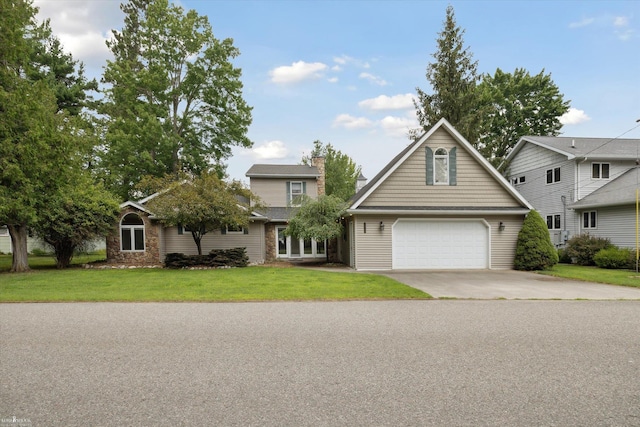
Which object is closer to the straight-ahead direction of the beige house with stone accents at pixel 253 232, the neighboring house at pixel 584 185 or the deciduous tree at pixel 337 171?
the neighboring house

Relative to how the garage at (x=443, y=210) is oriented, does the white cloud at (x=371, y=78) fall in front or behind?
behind

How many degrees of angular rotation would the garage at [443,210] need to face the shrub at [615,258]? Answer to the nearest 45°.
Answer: approximately 90° to its left

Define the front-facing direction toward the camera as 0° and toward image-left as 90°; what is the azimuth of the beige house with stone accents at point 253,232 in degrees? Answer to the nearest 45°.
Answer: approximately 0°

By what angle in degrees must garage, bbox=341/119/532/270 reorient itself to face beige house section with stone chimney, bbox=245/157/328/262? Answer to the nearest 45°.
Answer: approximately 135° to its right

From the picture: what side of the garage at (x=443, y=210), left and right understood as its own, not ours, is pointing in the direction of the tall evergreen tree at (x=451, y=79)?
back

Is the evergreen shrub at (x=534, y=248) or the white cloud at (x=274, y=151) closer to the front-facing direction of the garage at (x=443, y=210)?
the evergreen shrub

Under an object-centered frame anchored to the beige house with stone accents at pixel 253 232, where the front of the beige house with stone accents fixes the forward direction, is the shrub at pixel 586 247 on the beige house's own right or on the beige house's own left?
on the beige house's own left

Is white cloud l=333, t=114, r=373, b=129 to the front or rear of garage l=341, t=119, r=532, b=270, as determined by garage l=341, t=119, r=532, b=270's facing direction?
to the rear

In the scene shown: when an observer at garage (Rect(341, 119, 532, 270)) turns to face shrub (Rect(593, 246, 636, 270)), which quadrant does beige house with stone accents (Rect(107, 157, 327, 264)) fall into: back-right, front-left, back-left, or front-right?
back-left
